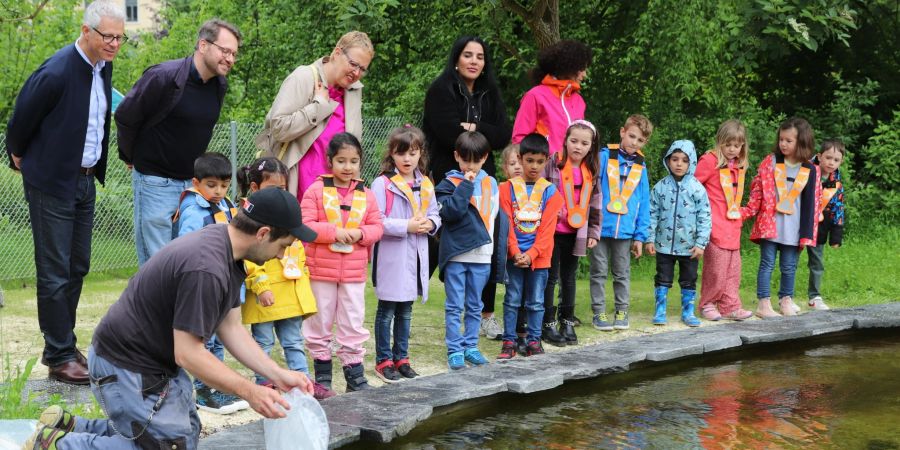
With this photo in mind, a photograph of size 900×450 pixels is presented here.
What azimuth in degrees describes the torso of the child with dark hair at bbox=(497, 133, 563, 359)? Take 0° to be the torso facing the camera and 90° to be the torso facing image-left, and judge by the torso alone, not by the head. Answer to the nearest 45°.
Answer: approximately 0°

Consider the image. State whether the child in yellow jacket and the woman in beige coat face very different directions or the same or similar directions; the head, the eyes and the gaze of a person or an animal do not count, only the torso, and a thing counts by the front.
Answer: same or similar directions

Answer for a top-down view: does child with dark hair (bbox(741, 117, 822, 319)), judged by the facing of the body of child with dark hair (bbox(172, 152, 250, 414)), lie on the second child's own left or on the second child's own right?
on the second child's own left

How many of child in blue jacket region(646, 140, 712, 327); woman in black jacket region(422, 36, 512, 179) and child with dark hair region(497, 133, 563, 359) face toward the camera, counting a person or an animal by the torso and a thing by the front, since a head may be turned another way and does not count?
3

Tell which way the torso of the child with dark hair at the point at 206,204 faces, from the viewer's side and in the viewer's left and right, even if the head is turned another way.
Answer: facing the viewer and to the right of the viewer

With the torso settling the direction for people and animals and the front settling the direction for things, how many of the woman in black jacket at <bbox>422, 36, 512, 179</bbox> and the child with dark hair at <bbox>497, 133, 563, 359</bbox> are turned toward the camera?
2

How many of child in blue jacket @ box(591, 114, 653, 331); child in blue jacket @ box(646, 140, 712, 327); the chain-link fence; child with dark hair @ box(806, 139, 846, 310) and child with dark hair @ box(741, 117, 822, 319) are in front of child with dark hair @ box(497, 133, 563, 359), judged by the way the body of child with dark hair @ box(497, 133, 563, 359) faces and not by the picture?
0

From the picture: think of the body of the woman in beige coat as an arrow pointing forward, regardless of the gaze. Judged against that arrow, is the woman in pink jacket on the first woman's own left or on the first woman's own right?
on the first woman's own left

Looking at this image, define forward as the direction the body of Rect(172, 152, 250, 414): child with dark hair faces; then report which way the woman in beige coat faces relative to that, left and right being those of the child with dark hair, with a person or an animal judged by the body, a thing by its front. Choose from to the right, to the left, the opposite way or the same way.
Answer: the same way

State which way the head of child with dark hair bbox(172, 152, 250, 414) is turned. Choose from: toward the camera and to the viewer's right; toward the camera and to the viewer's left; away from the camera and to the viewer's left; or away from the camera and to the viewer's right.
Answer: toward the camera and to the viewer's right

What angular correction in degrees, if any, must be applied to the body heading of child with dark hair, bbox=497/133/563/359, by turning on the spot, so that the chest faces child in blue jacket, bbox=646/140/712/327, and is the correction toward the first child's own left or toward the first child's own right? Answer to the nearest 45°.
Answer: approximately 135° to the first child's own left

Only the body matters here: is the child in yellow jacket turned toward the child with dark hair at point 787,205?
no

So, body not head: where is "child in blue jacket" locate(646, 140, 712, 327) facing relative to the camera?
toward the camera

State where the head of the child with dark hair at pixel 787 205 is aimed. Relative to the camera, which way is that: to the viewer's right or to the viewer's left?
to the viewer's left

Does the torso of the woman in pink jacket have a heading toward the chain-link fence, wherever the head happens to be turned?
no

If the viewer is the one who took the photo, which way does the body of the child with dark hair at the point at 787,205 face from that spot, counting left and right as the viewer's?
facing the viewer and to the left of the viewer
